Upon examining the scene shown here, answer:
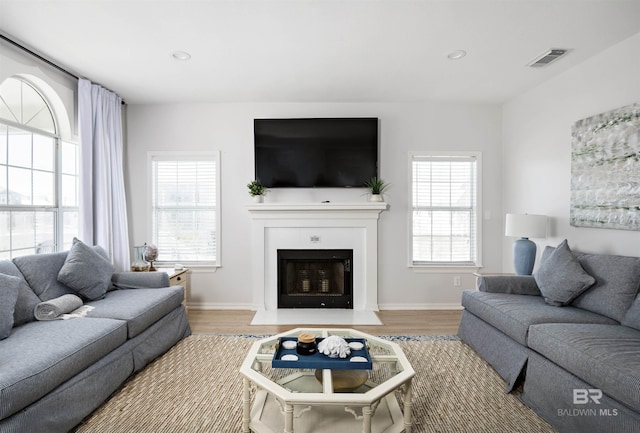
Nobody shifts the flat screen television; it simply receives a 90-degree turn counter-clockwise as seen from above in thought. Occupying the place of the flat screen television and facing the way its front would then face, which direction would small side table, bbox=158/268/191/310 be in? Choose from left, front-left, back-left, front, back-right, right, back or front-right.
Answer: back

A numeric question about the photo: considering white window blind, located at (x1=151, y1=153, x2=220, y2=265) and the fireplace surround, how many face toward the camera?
2

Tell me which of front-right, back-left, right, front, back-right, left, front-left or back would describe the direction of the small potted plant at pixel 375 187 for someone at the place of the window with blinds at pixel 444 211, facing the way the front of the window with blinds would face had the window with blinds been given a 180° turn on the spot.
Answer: back-left

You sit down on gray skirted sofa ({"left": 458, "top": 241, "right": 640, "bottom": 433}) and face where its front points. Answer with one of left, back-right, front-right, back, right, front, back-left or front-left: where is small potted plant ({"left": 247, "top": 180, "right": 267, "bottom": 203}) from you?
front-right

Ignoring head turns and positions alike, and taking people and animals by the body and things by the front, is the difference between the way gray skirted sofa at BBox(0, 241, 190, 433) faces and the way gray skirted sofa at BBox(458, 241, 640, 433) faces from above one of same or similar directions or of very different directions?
very different directions

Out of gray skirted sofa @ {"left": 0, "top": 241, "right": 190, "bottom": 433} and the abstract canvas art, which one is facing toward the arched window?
the abstract canvas art

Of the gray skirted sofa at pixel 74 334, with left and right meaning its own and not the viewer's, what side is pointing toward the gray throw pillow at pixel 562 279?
front

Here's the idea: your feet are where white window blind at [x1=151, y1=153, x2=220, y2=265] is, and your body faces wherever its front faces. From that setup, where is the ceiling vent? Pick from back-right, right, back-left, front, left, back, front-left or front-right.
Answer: front-left

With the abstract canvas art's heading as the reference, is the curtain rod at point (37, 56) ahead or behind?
ahead

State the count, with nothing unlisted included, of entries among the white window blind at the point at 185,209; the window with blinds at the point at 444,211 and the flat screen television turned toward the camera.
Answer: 3

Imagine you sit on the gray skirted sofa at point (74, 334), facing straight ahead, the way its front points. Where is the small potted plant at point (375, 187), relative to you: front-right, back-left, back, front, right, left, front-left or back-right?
front-left

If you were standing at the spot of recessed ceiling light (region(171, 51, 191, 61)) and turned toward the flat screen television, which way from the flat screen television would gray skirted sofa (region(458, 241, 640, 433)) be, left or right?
right

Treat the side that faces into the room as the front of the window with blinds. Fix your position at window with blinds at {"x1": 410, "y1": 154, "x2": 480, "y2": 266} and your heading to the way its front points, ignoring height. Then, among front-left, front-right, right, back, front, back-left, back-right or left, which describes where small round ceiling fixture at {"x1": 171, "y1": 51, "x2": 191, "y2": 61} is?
front-right

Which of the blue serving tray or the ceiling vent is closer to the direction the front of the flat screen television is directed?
the blue serving tray
